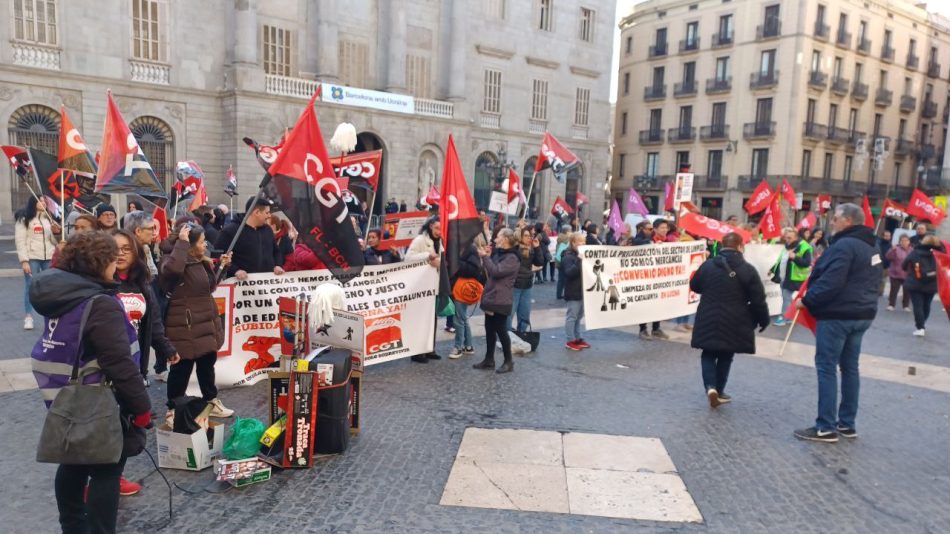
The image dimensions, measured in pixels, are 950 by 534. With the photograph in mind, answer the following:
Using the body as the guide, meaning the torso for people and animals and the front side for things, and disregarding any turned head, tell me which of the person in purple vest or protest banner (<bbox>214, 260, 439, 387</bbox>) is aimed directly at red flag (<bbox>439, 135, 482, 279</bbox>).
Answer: the person in purple vest

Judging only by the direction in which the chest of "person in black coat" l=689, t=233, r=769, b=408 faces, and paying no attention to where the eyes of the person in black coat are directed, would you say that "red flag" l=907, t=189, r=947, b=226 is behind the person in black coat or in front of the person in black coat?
in front

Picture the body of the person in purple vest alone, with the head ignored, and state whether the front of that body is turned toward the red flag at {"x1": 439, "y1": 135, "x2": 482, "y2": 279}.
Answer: yes

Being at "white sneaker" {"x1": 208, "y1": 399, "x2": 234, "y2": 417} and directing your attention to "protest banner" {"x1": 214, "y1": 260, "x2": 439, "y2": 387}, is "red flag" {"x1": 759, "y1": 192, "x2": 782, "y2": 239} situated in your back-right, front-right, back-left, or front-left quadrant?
front-right

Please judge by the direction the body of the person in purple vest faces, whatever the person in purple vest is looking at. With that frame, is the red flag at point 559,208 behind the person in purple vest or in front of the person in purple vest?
in front

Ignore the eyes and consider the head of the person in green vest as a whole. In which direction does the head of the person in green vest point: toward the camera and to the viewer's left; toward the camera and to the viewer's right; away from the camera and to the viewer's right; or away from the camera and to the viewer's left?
toward the camera and to the viewer's left

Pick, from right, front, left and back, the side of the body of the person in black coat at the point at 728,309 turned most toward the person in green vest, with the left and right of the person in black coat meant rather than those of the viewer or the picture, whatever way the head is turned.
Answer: front

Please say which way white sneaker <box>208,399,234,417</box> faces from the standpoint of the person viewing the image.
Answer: facing to the right of the viewer

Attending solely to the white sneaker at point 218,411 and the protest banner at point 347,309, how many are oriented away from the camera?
0

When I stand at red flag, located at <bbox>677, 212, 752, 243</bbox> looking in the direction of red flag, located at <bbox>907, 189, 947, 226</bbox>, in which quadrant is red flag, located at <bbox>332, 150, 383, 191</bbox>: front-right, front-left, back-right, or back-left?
back-left

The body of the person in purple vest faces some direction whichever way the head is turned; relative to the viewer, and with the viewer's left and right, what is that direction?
facing away from the viewer and to the right of the viewer

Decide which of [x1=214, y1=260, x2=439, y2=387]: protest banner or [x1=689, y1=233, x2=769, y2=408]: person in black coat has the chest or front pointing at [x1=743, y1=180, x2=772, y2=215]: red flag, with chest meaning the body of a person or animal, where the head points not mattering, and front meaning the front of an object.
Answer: the person in black coat

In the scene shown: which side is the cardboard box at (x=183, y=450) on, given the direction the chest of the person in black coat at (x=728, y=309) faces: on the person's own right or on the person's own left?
on the person's own left

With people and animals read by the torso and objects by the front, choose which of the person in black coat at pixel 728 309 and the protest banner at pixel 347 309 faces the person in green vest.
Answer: the person in black coat

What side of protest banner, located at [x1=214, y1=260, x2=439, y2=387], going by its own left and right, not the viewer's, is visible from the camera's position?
front

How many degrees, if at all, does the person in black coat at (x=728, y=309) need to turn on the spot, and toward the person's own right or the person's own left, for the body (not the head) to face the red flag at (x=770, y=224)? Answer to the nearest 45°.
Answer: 0° — they already face it

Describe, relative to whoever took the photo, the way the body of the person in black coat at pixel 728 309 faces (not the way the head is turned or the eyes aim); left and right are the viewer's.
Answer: facing away from the viewer

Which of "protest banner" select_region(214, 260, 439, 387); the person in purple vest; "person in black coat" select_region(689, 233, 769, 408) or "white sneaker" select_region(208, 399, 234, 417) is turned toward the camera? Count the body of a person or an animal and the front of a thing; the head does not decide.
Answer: the protest banner
